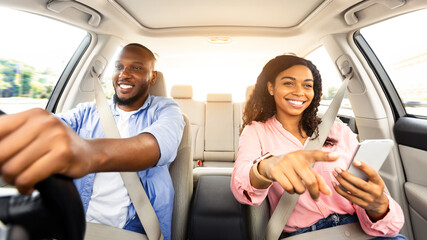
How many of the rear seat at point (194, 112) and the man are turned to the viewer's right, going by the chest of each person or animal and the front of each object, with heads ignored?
0

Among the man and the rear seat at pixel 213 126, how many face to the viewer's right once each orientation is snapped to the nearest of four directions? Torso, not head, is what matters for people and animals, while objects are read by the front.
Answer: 0

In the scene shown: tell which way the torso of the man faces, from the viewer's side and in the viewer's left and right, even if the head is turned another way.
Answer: facing the viewer and to the left of the viewer

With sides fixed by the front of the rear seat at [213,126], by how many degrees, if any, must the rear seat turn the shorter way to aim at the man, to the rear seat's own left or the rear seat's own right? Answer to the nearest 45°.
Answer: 0° — it already faces them

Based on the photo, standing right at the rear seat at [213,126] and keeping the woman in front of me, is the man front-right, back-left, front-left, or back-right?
front-right

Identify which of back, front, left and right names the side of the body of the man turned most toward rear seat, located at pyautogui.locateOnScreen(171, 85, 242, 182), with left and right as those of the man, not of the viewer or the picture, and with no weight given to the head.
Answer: back

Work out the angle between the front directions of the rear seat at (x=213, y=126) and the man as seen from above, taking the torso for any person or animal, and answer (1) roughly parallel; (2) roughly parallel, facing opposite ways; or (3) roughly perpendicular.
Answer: roughly parallel

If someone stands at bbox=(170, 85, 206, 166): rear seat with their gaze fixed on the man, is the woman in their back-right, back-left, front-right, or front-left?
front-left

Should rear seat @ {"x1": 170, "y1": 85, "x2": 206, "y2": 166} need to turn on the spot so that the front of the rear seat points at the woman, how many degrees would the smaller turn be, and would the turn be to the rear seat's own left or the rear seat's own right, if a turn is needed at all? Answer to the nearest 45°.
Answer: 0° — it already faces them

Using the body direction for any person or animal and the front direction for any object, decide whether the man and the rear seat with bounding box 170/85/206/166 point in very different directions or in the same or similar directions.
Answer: same or similar directions

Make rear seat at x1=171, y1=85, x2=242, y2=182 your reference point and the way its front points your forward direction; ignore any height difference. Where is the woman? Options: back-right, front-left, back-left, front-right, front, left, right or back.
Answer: front

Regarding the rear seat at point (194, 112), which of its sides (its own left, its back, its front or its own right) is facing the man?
front

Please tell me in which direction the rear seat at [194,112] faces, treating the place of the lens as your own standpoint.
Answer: facing the viewer
